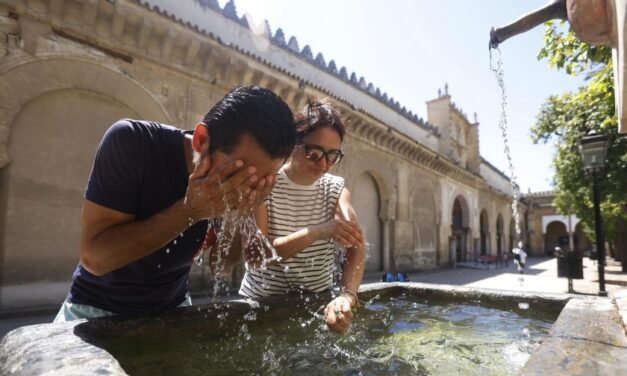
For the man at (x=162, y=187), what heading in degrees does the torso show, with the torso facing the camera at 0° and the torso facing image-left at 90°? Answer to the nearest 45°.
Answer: approximately 315°

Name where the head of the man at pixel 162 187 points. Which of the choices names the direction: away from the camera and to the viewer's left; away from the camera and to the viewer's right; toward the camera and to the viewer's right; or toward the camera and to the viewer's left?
toward the camera and to the viewer's right

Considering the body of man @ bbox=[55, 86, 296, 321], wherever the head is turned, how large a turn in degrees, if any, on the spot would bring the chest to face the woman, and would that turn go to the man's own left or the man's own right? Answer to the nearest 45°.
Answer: approximately 90° to the man's own left

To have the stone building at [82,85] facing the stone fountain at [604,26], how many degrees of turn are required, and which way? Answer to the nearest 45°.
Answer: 0° — it already faces it

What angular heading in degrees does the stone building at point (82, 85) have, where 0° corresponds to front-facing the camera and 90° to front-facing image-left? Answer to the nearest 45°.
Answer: approximately 315°

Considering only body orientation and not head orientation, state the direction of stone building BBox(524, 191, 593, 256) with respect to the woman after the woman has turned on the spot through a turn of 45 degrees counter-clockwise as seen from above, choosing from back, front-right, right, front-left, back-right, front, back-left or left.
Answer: left

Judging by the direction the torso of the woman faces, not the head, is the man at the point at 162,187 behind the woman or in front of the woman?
in front
